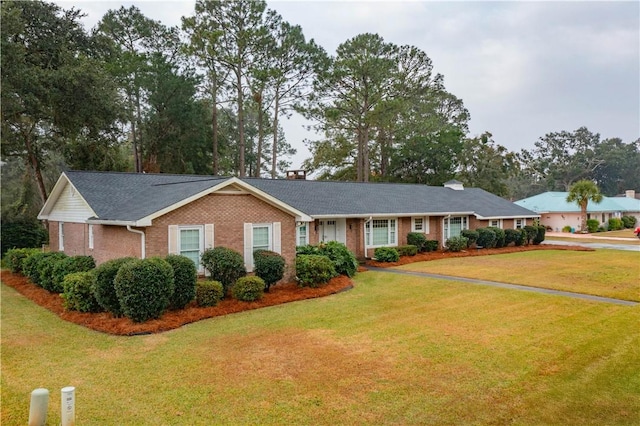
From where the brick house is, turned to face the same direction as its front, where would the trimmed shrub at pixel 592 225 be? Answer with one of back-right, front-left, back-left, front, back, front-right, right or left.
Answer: left

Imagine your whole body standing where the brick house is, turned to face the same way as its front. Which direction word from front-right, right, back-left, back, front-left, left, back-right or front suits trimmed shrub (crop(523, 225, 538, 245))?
left

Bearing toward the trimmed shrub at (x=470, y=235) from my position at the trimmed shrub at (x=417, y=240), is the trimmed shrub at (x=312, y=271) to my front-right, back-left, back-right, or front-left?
back-right

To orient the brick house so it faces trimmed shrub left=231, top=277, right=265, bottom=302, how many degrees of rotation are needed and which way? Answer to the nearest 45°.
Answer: approximately 45° to its right

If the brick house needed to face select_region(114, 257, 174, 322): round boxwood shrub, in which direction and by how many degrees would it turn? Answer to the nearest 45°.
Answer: approximately 45° to its right

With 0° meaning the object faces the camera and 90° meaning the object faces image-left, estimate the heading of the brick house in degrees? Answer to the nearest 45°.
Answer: approximately 315°

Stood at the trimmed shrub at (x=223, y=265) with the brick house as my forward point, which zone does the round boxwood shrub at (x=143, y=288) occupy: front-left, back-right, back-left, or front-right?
back-left

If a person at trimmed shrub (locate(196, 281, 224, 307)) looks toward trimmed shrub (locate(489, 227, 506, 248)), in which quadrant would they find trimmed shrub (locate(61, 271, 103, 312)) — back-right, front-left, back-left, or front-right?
back-left

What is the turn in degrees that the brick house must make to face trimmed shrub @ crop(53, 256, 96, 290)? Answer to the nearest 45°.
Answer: approximately 135° to its right

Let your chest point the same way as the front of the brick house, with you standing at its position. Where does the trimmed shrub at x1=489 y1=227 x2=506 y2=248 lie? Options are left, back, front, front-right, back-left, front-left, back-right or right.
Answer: left

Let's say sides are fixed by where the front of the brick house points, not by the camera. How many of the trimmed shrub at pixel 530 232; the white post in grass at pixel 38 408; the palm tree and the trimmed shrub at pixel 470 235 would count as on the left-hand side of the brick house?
3
